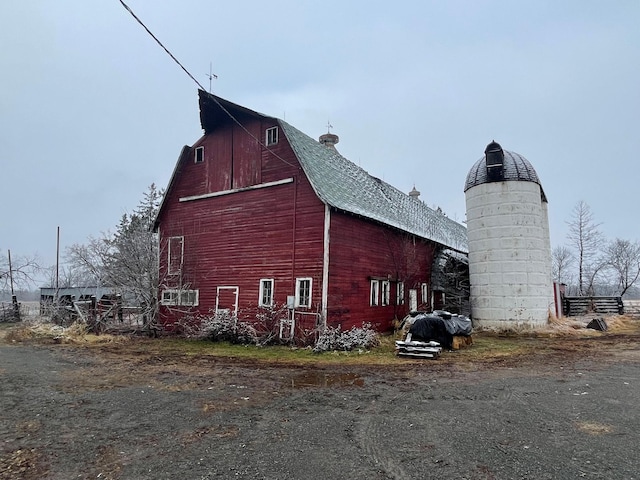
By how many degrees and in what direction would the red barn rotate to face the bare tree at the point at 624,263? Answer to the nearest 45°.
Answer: approximately 180°

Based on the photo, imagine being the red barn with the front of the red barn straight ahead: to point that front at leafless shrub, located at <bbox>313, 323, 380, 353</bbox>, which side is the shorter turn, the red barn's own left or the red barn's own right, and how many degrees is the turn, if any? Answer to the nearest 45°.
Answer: approximately 90° to the red barn's own left

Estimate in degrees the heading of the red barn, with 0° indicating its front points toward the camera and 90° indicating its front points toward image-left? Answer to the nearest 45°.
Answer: approximately 45°

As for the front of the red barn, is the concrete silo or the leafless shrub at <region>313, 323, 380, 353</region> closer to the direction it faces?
the leafless shrub

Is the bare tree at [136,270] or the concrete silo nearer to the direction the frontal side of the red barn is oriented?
the bare tree

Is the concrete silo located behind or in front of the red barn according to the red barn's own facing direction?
behind

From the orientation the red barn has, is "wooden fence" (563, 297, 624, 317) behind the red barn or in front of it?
behind
